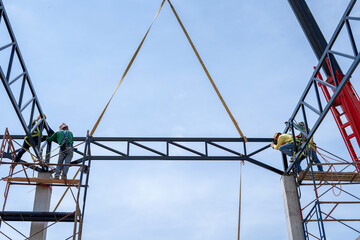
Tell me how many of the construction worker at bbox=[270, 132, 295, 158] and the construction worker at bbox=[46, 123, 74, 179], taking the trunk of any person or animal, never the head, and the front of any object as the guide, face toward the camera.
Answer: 0

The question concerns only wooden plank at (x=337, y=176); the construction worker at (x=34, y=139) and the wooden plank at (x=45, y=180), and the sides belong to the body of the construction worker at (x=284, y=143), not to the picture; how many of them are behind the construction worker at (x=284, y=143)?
1

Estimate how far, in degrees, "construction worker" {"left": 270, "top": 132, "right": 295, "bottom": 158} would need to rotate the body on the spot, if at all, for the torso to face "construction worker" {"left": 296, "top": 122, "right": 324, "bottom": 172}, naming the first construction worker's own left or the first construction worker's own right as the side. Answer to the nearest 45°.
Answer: approximately 180°

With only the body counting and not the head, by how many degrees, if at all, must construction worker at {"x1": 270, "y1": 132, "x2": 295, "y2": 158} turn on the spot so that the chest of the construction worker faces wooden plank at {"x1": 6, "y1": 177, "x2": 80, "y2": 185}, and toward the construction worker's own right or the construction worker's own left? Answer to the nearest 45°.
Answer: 0° — they already face it

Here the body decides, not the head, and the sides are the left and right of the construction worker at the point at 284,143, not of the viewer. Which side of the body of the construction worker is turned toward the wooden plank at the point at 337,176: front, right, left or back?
back

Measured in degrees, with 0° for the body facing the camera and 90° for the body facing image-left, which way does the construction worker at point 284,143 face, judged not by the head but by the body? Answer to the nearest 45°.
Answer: approximately 90°
